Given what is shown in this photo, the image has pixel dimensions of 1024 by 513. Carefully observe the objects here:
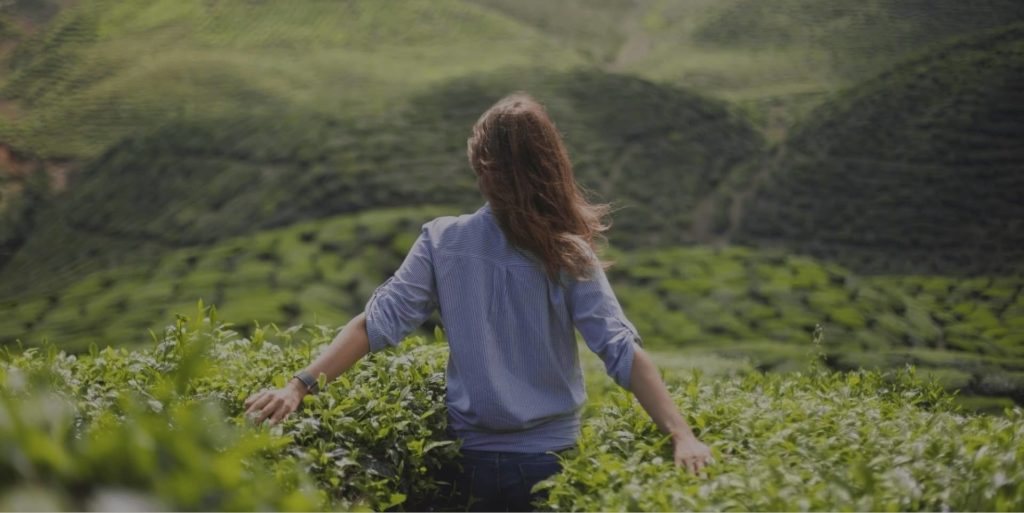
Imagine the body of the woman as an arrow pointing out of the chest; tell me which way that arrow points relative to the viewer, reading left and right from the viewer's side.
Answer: facing away from the viewer

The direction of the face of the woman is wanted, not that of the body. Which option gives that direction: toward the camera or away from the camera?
away from the camera
